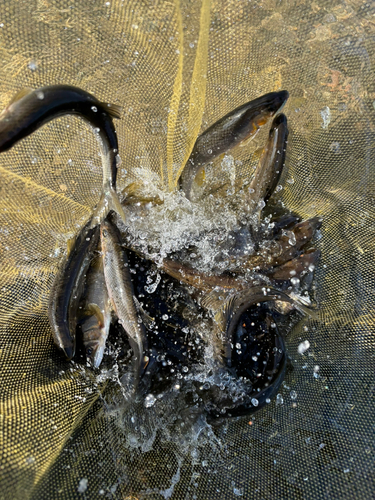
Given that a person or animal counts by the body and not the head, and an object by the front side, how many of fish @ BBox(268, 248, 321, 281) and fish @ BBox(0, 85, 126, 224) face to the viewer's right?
1

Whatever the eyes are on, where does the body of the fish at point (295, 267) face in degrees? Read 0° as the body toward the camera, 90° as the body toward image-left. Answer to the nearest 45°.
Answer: approximately 270°

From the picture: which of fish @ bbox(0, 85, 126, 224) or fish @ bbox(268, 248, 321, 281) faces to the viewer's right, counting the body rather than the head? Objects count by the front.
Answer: fish @ bbox(268, 248, 321, 281)

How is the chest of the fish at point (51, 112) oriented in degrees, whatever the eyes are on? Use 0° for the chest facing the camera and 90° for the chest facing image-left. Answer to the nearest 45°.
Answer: approximately 90°

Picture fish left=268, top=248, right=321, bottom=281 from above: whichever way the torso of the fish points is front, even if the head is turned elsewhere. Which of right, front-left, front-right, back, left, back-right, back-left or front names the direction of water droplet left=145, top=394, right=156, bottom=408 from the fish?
back-right

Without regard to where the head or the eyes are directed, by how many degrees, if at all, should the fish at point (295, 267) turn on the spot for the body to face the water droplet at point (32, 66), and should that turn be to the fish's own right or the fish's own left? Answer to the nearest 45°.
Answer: approximately 180°

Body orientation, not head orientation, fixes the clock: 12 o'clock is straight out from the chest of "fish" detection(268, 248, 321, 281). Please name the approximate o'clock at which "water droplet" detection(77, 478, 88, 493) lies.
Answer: The water droplet is roughly at 4 o'clock from the fish.
